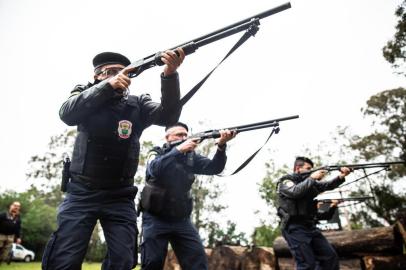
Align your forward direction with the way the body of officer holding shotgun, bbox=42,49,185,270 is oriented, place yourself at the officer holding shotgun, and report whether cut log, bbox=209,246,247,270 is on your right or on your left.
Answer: on your left

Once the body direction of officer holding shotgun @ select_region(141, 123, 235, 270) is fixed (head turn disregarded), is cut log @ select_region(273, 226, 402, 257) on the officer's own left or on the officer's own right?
on the officer's own left

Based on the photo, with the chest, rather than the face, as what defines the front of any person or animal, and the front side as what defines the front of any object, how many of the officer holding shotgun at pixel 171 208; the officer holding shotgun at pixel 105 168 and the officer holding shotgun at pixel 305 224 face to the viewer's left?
0

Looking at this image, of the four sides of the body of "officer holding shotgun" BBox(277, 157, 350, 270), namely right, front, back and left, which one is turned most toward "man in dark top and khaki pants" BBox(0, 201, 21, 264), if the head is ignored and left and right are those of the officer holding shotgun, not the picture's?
back

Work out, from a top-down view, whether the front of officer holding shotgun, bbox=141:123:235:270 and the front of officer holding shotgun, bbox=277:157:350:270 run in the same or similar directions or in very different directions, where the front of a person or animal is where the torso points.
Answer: same or similar directions

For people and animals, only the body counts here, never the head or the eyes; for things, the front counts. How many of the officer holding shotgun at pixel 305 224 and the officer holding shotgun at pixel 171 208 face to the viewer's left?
0

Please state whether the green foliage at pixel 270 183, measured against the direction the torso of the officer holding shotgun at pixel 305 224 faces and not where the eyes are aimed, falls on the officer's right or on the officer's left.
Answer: on the officer's left

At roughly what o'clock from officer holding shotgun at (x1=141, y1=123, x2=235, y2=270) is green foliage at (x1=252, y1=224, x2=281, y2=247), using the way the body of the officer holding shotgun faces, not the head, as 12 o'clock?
The green foliage is roughly at 8 o'clock from the officer holding shotgun.

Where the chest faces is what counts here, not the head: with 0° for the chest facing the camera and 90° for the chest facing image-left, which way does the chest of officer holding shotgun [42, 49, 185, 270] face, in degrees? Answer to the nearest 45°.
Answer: approximately 315°

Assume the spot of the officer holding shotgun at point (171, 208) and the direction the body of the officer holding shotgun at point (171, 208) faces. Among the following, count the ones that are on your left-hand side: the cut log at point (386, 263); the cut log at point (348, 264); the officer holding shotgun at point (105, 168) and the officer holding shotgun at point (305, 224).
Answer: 3

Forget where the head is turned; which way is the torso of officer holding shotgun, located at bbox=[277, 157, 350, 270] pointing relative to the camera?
to the viewer's right

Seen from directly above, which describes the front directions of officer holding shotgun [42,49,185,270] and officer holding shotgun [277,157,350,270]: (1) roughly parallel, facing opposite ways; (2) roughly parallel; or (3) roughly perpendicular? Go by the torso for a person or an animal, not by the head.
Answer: roughly parallel

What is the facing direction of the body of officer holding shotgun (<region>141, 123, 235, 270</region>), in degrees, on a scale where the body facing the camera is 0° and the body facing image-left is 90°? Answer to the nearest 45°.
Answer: approximately 315°
